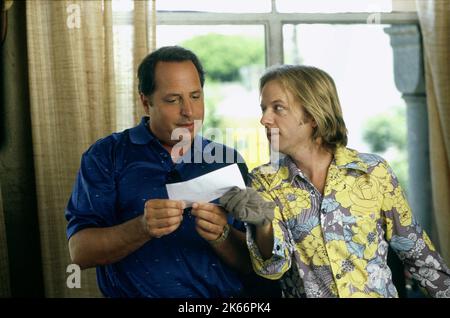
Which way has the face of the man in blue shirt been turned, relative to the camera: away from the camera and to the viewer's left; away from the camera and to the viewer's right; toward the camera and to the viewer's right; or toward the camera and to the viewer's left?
toward the camera and to the viewer's right

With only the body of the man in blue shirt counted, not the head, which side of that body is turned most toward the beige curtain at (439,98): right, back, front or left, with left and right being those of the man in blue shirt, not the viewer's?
left

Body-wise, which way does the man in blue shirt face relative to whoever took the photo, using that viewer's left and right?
facing the viewer and to the right of the viewer

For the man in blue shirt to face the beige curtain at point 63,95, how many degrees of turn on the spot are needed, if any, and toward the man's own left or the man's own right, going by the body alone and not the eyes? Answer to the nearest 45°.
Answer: approximately 180°

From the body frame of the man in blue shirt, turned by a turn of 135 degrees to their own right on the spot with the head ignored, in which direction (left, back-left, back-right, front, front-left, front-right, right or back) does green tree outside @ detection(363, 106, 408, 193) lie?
back-right
